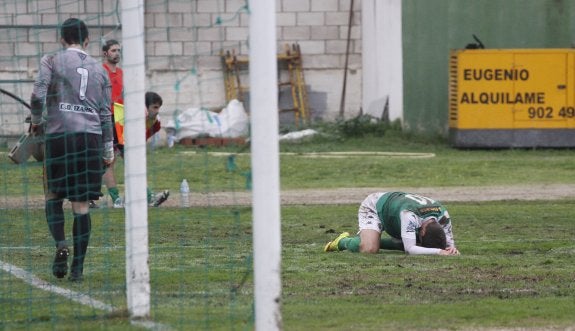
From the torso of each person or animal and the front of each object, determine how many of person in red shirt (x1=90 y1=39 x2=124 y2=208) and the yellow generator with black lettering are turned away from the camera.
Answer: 0

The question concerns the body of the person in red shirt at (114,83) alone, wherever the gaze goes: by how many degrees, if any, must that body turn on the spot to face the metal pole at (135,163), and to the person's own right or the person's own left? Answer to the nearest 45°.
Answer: approximately 45° to the person's own right

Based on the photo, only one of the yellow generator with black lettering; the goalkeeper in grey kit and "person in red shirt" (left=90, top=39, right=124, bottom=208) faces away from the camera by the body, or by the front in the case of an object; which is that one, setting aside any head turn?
the goalkeeper in grey kit

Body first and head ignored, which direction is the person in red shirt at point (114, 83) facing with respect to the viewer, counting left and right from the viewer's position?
facing the viewer and to the right of the viewer

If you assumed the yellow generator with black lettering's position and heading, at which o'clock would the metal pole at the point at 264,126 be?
The metal pole is roughly at 12 o'clock from the yellow generator with black lettering.

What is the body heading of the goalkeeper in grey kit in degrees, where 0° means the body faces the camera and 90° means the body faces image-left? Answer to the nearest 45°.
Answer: approximately 180°

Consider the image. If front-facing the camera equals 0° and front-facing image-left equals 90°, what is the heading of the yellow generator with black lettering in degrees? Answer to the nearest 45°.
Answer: approximately 0°

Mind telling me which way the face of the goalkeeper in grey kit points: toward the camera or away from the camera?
away from the camera

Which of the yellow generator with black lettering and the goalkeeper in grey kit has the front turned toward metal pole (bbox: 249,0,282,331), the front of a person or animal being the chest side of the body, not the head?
the yellow generator with black lettering

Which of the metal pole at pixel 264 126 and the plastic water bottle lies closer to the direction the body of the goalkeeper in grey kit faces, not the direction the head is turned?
the plastic water bottle

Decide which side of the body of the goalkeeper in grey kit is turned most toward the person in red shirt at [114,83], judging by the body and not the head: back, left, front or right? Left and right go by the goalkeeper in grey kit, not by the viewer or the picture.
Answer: front

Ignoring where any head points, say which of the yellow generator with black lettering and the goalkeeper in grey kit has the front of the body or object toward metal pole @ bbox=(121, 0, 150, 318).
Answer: the yellow generator with black lettering

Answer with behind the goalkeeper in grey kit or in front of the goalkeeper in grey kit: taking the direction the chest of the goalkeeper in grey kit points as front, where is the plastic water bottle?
in front

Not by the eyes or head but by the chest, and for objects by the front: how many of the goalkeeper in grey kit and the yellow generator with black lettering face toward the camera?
1
